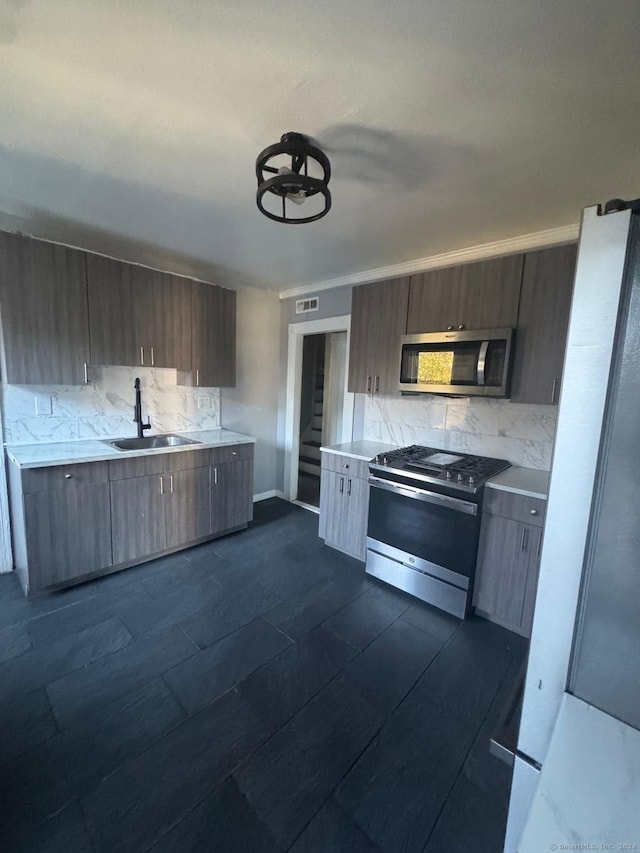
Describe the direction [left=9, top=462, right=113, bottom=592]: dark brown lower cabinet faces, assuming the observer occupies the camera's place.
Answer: facing the viewer and to the right of the viewer

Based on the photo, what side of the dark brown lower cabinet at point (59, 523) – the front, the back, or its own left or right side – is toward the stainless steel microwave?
front

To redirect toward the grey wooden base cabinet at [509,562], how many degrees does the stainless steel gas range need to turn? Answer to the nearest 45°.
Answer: approximately 135° to its left

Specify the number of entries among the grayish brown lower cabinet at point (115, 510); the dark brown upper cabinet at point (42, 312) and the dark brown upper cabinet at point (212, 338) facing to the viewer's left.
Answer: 0

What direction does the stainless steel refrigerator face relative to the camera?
to the viewer's left

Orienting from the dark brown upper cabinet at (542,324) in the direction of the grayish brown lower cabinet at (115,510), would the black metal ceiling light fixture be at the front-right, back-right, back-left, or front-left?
front-left

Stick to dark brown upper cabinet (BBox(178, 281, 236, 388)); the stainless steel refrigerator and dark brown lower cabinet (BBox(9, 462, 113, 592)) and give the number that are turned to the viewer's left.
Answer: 1

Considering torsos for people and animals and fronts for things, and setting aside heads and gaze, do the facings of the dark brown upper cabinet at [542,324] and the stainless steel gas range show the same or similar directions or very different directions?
same or similar directions

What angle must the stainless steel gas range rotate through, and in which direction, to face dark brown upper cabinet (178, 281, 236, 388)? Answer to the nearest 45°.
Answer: approximately 45° to its right

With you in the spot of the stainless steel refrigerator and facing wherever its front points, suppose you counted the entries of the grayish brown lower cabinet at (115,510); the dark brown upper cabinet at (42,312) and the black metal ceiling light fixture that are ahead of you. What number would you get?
3

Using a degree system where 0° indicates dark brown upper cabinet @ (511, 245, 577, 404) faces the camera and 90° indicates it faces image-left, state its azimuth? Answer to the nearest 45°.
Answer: approximately 45°
